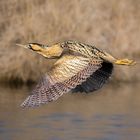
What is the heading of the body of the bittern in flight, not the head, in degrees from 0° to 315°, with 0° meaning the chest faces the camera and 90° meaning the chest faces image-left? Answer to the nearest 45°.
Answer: approximately 90°
